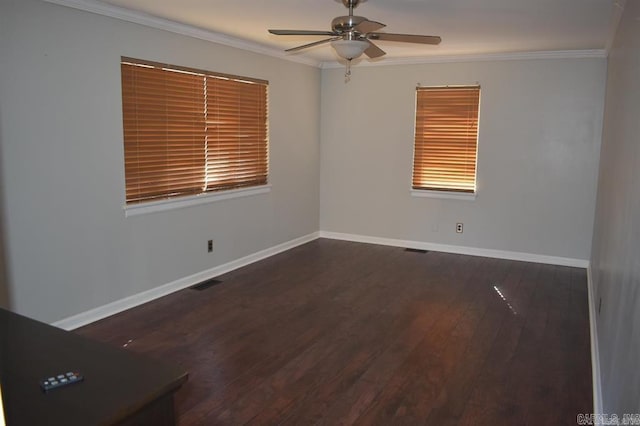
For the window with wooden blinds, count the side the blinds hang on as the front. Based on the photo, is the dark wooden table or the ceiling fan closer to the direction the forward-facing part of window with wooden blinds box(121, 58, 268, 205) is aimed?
the ceiling fan

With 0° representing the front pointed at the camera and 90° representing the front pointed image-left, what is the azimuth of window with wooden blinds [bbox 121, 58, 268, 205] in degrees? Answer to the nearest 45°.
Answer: approximately 315°

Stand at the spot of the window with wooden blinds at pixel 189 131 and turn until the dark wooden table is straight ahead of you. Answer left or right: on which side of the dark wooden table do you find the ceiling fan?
left

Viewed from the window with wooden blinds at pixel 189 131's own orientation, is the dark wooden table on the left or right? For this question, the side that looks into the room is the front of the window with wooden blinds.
on its right

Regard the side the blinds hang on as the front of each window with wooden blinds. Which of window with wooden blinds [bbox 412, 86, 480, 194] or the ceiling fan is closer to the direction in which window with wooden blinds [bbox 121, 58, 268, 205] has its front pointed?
the ceiling fan

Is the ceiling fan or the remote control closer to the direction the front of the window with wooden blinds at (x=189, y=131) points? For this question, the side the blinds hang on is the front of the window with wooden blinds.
the ceiling fan

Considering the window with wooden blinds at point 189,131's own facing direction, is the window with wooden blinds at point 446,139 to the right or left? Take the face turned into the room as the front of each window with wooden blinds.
on its left

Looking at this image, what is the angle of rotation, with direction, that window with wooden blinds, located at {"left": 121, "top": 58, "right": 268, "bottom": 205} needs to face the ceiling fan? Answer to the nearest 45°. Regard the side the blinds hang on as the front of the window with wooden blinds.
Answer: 0° — it already faces it

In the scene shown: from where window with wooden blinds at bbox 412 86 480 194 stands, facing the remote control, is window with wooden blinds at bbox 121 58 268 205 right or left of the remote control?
right

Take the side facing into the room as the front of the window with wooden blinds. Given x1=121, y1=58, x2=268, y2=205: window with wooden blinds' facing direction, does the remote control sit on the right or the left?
on its right

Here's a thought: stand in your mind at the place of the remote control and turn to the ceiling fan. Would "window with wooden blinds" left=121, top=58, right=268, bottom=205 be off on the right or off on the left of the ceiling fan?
left
